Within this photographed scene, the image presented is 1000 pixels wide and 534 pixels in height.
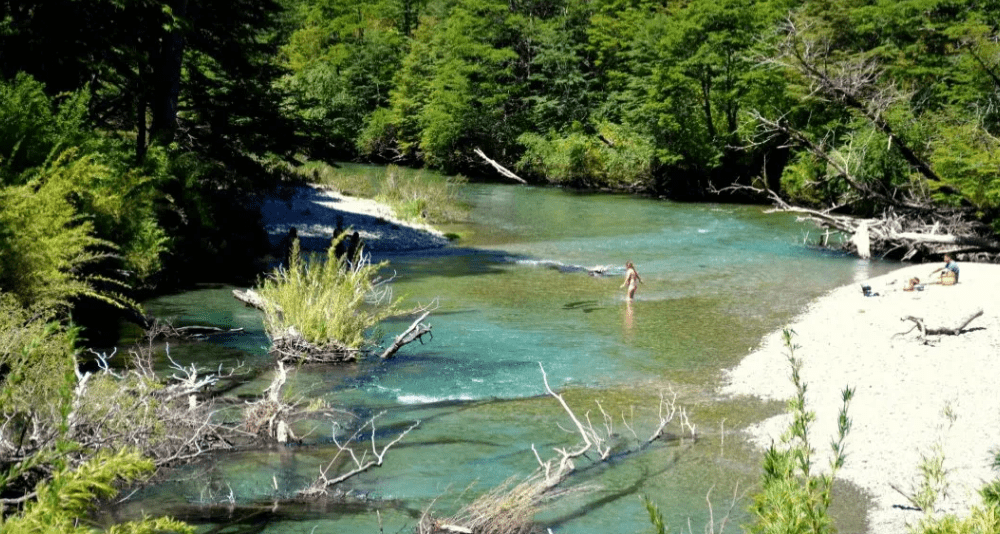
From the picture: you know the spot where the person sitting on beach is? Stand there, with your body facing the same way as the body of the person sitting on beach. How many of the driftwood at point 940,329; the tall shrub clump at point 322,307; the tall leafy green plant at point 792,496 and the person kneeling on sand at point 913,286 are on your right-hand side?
0

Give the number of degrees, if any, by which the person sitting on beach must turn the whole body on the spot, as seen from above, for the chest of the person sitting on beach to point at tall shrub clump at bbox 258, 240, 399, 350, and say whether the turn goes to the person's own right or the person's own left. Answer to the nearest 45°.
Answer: approximately 45° to the person's own left

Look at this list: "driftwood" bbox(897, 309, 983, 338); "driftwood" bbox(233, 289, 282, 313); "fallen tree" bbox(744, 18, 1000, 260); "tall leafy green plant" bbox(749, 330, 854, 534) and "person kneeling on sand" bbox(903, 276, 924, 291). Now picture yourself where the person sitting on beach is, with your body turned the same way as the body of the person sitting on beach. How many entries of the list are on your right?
1

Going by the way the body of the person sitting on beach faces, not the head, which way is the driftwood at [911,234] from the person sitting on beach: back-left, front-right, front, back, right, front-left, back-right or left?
right

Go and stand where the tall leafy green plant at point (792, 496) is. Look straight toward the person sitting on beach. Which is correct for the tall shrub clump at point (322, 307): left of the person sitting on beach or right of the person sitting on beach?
left

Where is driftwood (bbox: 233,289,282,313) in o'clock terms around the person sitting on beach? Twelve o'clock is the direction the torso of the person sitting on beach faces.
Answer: The driftwood is roughly at 11 o'clock from the person sitting on beach.

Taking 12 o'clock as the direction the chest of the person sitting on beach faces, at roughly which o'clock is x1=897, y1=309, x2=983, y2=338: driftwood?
The driftwood is roughly at 9 o'clock from the person sitting on beach.

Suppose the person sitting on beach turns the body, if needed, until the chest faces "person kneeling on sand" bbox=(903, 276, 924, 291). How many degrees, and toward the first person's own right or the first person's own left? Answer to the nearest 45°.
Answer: approximately 45° to the first person's own left

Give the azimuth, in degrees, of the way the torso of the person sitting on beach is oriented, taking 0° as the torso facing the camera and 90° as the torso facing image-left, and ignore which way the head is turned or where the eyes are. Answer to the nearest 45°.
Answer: approximately 90°

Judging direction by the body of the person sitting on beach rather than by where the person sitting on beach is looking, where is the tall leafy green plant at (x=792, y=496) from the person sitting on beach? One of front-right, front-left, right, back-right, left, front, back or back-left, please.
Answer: left

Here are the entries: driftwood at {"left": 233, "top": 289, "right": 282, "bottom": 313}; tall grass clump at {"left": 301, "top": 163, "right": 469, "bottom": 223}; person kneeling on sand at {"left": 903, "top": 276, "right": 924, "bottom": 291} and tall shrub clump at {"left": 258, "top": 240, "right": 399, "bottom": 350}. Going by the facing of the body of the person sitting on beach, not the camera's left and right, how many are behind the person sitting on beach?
0

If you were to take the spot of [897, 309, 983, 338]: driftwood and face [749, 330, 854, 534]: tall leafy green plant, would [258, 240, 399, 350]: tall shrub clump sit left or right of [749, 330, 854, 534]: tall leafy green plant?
right

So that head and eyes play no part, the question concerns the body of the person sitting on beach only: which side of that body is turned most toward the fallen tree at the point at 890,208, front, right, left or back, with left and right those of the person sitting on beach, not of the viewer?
right
